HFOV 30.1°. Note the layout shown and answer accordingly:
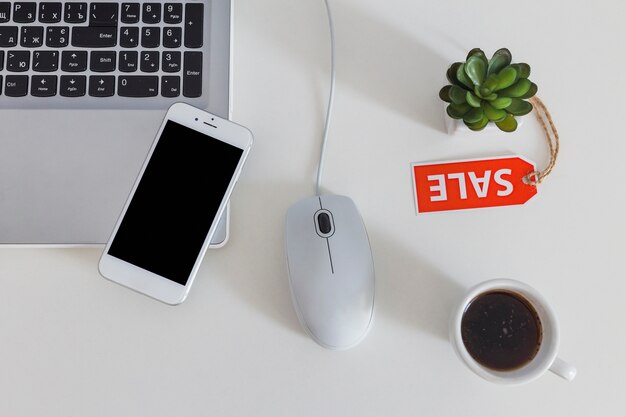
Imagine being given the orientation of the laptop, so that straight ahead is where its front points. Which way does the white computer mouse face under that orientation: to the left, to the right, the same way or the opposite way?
the opposite way

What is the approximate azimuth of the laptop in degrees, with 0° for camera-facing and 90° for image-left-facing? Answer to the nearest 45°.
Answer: approximately 0°

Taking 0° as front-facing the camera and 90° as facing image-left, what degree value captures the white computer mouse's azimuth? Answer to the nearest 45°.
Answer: approximately 180°

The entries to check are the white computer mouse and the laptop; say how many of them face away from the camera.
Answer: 1
